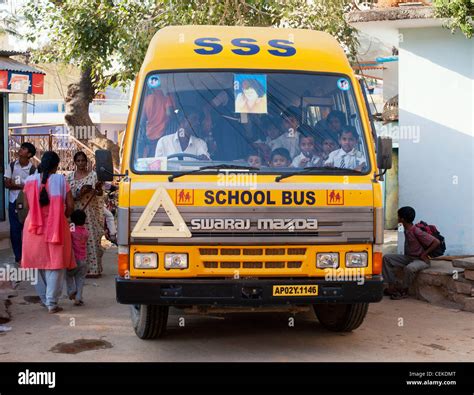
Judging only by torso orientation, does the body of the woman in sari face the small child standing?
yes

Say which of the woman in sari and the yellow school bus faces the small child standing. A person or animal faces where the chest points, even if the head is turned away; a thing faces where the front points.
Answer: the woman in sari

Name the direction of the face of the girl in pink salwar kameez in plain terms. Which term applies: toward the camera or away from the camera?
away from the camera

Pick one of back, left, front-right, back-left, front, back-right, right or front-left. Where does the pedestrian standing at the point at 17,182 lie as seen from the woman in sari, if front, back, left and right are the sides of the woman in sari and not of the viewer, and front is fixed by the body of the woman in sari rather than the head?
back-right

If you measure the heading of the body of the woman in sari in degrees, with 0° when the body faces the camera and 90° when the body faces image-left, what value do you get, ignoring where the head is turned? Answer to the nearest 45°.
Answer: approximately 0°

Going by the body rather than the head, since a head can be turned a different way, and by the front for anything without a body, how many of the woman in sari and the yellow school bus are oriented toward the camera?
2
